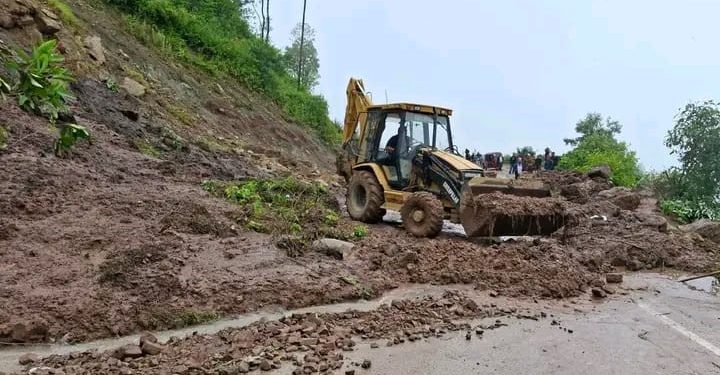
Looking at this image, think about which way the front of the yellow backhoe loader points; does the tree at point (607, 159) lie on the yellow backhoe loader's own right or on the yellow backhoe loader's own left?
on the yellow backhoe loader's own left

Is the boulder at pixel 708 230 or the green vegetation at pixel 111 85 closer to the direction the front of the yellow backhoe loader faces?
the boulder

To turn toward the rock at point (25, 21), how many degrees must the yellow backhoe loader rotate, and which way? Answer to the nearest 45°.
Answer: approximately 135° to its right

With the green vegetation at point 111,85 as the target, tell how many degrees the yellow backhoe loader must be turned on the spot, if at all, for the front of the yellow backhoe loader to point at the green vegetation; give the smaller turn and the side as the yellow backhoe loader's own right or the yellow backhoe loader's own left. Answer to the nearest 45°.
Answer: approximately 135° to the yellow backhoe loader's own right

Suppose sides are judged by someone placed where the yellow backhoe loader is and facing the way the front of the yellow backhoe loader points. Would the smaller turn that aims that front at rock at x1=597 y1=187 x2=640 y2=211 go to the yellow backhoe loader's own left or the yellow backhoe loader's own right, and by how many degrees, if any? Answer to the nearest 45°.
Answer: approximately 90° to the yellow backhoe loader's own left

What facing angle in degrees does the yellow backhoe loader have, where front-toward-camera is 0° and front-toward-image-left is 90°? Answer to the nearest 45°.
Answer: approximately 315°
